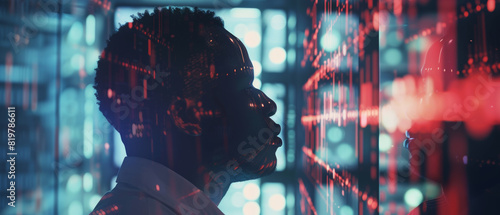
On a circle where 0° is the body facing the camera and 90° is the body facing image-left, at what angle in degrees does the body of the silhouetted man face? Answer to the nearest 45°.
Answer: approximately 270°

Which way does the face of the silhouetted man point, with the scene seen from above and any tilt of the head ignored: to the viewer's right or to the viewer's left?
to the viewer's right
